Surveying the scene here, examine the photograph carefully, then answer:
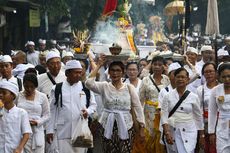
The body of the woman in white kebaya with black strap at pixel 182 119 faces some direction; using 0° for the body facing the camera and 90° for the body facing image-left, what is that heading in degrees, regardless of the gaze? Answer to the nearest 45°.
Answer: approximately 0°

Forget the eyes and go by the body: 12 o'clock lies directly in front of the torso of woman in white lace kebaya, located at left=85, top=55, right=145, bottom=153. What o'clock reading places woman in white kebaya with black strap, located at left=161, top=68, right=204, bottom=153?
woman in white kebaya with black strap, located at left=161, top=68, right=204, bottom=153 is roughly at 9 o'clock from woman in white lace kebaya, located at left=85, top=55, right=145, bottom=153.

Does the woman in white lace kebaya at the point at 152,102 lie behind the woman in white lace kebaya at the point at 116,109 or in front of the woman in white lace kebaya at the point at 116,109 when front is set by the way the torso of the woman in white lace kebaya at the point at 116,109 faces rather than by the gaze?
behind

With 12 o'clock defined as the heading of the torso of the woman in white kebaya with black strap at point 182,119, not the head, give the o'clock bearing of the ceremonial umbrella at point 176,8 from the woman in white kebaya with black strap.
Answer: The ceremonial umbrella is roughly at 6 o'clock from the woman in white kebaya with black strap.

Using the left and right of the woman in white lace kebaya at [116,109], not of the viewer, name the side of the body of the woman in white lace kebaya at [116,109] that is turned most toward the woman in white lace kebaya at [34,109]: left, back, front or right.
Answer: right

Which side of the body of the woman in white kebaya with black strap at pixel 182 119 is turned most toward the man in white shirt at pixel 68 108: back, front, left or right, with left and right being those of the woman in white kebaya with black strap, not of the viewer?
right

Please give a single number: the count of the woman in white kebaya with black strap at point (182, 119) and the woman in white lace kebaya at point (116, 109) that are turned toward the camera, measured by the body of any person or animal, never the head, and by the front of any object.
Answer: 2

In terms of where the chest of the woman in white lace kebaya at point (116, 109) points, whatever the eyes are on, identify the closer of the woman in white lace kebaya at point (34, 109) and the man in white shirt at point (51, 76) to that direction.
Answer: the woman in white lace kebaya

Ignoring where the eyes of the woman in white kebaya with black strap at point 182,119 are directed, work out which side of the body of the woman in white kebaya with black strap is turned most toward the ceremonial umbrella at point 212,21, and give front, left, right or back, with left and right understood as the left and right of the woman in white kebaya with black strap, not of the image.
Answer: back
